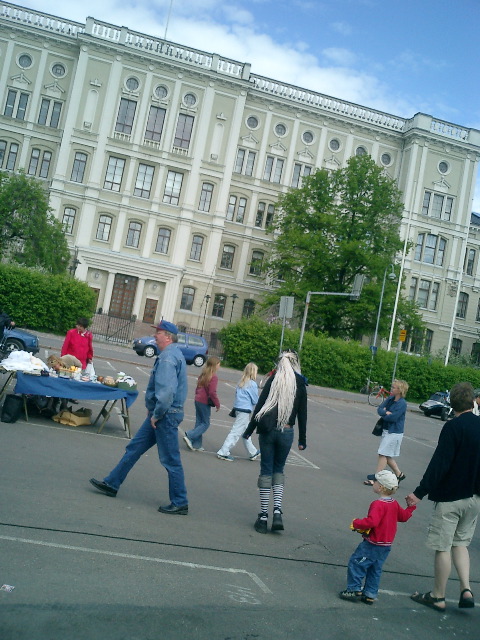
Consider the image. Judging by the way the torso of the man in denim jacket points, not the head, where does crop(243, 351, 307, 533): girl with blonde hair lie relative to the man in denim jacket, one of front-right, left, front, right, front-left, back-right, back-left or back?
back

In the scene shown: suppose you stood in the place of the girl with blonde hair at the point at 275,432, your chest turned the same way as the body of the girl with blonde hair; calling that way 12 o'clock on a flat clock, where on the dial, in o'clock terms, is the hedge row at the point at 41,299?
The hedge row is roughly at 11 o'clock from the girl with blonde hair.

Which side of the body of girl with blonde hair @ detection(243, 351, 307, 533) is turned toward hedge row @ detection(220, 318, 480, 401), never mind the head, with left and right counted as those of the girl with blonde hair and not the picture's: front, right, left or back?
front

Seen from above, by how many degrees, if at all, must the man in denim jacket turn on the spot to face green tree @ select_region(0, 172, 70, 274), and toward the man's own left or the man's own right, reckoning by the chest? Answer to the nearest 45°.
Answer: approximately 90° to the man's own right

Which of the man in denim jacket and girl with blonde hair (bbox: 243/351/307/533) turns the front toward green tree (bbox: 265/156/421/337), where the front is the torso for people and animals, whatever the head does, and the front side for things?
the girl with blonde hair

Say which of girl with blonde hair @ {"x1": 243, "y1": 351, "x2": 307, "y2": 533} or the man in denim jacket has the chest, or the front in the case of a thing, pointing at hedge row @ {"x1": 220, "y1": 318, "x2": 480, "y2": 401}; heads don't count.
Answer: the girl with blonde hair

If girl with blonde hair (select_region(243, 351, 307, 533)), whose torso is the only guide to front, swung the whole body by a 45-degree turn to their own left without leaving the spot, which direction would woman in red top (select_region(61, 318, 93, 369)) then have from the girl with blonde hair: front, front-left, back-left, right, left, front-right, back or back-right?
front

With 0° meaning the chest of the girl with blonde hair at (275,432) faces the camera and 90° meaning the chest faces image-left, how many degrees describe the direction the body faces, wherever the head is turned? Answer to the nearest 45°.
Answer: approximately 180°

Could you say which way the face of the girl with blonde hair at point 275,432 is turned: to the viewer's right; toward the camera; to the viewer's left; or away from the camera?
away from the camera

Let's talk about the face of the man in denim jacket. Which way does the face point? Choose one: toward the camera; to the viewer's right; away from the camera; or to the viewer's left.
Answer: to the viewer's left

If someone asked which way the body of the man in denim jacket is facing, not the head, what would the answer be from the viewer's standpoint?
to the viewer's left

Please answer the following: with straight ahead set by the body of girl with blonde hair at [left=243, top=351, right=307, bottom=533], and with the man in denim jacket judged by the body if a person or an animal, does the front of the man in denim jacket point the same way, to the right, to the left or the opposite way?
to the left

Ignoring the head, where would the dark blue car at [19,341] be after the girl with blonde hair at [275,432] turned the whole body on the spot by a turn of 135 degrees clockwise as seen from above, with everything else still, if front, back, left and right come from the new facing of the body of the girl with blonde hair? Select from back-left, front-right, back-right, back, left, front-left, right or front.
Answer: back

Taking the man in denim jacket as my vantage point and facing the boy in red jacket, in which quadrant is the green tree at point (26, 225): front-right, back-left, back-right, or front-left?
back-left

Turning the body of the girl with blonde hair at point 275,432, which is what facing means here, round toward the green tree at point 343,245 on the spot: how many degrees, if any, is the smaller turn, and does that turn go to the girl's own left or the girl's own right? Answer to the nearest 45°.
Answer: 0° — they already face it

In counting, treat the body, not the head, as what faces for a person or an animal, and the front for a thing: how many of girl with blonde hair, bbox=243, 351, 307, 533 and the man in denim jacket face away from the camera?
1

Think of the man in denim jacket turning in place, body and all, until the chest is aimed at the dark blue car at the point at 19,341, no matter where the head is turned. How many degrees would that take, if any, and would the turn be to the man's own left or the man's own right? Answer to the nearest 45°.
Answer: approximately 90° to the man's own right
